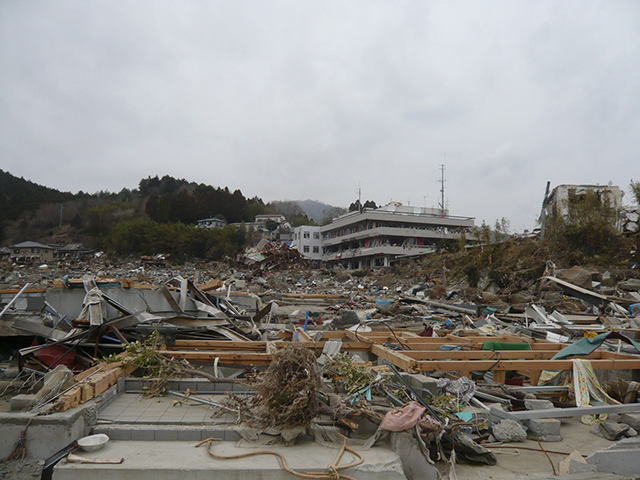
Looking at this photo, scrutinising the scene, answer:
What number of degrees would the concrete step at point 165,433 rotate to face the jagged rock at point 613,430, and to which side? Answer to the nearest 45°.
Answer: approximately 90° to its left

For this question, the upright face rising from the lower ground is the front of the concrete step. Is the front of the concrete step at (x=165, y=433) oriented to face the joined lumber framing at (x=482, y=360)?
no

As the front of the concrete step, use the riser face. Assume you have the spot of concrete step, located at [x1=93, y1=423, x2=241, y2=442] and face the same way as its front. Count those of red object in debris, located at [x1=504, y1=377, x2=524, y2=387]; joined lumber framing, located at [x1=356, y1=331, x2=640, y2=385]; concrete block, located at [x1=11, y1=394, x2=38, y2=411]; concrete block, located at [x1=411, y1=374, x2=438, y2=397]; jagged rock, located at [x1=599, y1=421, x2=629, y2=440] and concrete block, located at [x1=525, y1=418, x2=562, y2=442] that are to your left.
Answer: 5

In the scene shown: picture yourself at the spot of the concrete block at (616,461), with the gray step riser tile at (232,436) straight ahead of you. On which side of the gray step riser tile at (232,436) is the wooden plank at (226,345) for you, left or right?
right

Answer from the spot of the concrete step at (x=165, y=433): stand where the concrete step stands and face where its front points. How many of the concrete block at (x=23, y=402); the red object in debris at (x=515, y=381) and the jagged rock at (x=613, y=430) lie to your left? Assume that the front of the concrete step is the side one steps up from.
2

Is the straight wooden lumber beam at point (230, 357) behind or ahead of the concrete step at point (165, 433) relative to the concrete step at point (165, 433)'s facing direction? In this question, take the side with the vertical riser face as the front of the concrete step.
behind

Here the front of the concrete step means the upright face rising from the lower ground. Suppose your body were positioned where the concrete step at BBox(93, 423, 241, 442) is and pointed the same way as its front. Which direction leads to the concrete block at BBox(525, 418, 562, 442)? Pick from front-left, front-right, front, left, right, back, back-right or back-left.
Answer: left

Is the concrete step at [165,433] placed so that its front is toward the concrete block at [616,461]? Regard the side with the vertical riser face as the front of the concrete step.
no

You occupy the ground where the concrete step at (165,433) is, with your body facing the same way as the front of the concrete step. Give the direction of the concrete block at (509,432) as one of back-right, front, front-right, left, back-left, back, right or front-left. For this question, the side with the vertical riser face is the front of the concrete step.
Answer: left

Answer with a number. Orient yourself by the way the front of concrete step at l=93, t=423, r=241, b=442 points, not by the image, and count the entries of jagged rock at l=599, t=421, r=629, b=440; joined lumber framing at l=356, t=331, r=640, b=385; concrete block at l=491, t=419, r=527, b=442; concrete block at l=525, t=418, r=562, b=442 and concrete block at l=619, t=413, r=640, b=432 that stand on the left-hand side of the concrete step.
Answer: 5

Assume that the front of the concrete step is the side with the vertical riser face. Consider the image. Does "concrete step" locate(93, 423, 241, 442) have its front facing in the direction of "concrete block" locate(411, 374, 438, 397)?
no

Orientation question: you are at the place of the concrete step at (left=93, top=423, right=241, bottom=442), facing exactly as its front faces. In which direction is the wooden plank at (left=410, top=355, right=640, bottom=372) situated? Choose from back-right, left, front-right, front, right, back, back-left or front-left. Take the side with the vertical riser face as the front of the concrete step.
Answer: left

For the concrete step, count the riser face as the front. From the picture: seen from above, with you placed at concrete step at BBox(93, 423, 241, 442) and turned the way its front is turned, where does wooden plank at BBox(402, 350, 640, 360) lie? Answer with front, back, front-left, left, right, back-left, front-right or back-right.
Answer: left

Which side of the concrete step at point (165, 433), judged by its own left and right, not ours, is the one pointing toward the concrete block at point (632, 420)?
left

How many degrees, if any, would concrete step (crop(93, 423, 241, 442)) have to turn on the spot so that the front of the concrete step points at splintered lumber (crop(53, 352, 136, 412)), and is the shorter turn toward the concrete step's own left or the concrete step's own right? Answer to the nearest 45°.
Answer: approximately 135° to the concrete step's own right

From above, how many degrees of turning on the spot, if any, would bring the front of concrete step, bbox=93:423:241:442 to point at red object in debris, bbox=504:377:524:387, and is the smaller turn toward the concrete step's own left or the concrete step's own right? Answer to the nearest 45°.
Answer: approximately 90° to the concrete step's own left

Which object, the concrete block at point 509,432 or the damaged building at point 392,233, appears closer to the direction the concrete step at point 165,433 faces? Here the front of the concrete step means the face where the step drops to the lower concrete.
the concrete block

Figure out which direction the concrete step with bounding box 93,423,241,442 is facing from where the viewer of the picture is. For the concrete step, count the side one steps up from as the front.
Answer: facing the viewer

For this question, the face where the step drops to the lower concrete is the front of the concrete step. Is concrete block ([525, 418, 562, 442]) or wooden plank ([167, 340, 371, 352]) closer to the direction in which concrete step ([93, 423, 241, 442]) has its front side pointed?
the concrete block
